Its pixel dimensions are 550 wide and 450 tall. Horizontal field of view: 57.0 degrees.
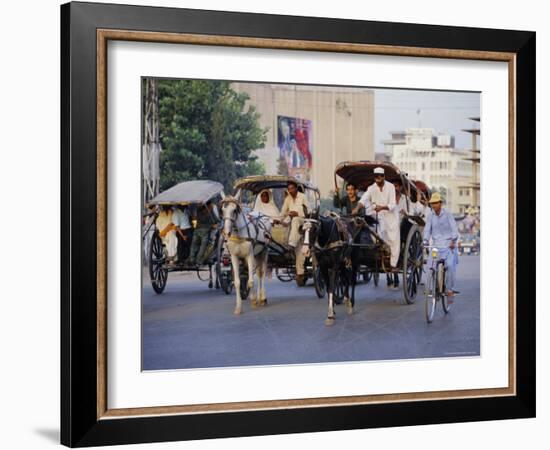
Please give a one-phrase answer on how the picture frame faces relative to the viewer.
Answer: facing the viewer and to the right of the viewer
